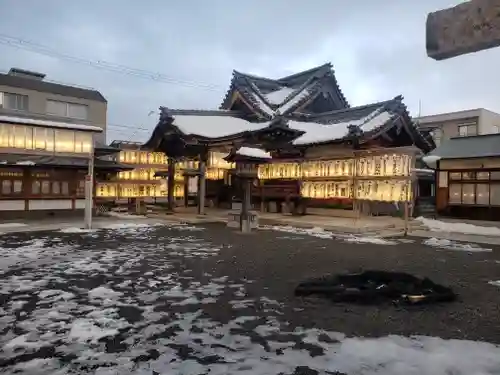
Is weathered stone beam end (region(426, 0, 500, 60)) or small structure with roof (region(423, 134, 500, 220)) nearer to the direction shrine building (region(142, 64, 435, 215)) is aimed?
the weathered stone beam end

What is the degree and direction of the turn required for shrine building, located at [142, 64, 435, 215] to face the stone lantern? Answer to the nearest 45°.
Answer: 0° — it already faces it

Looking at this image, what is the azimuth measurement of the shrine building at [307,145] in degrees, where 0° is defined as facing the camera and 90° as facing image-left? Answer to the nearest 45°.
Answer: approximately 45°

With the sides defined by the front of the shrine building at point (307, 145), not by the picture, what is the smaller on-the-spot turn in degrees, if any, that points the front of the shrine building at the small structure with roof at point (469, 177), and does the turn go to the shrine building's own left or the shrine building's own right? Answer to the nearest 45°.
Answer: approximately 135° to the shrine building's own left

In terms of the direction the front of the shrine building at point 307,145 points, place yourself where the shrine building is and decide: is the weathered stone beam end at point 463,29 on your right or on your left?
on your left

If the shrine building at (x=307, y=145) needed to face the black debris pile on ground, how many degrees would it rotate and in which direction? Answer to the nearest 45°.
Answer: approximately 45° to its left
